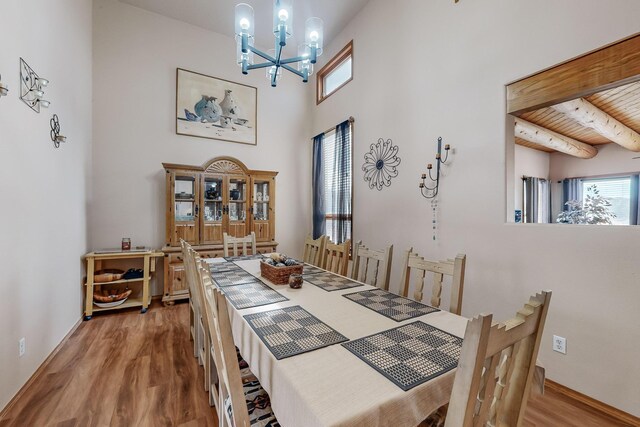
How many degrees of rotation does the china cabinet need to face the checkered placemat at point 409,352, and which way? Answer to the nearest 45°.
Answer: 0° — it already faces it

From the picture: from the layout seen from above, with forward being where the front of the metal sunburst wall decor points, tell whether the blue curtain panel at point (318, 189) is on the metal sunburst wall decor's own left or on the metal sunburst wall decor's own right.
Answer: on the metal sunburst wall decor's own right

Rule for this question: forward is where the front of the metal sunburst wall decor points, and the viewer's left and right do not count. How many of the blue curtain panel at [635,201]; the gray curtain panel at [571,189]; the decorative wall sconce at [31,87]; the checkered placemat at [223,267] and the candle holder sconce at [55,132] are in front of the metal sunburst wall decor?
3

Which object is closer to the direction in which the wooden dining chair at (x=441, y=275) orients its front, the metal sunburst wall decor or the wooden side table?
the wooden side table

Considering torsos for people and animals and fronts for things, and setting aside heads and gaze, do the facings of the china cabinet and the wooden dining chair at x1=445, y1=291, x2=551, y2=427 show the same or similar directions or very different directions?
very different directions

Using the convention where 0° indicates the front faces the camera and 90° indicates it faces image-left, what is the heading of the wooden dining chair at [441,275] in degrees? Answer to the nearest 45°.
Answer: approximately 45°

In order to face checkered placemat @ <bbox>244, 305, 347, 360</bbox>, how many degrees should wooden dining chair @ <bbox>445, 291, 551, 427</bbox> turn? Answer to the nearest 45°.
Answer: approximately 45° to its left

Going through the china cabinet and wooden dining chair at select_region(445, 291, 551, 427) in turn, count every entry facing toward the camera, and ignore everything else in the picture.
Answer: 1

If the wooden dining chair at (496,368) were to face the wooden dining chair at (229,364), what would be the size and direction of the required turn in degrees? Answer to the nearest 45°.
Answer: approximately 45° to its left
